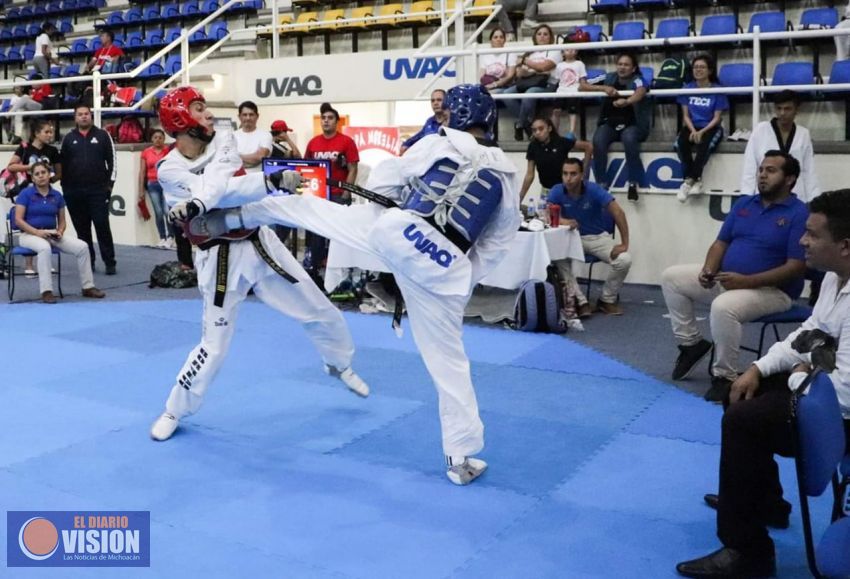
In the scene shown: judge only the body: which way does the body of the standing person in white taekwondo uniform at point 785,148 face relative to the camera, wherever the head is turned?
toward the camera

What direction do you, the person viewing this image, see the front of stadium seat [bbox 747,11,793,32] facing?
facing the viewer

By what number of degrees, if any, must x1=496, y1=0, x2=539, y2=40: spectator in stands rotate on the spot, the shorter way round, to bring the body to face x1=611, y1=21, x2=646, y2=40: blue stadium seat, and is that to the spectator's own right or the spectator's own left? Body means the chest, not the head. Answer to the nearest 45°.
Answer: approximately 45° to the spectator's own left

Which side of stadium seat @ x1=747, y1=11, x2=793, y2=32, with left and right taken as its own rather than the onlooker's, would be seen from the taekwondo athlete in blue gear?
front

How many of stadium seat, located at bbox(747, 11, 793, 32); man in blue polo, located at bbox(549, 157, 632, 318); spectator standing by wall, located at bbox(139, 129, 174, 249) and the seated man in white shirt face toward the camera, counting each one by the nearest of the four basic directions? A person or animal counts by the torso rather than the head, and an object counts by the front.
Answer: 3

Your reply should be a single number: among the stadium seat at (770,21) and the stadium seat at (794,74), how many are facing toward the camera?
2

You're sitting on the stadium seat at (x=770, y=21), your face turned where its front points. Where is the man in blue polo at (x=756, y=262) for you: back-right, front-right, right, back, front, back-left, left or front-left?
front

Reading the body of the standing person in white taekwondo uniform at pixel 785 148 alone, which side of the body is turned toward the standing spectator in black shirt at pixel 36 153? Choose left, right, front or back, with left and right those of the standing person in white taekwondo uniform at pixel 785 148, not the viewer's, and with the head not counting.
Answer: right

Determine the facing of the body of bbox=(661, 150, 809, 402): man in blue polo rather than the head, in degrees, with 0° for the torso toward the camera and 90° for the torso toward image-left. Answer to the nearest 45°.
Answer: approximately 45°

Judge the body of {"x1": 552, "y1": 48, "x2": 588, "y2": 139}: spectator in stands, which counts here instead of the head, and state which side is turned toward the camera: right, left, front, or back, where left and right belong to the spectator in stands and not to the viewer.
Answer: front

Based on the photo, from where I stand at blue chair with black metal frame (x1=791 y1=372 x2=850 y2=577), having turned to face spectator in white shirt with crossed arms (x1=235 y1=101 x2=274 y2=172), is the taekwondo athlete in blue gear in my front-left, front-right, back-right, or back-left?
front-left

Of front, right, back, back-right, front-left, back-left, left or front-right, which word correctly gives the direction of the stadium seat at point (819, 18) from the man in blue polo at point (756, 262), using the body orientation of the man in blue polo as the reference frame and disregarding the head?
back-right

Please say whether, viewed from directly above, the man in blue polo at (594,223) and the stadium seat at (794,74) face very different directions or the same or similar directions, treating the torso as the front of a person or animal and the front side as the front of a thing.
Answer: same or similar directions

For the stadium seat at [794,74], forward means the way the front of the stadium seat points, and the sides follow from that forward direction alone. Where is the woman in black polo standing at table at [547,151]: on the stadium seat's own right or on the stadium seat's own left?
on the stadium seat's own right

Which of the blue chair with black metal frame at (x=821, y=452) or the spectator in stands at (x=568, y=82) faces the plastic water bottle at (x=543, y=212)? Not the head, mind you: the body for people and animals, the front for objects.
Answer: the spectator in stands
